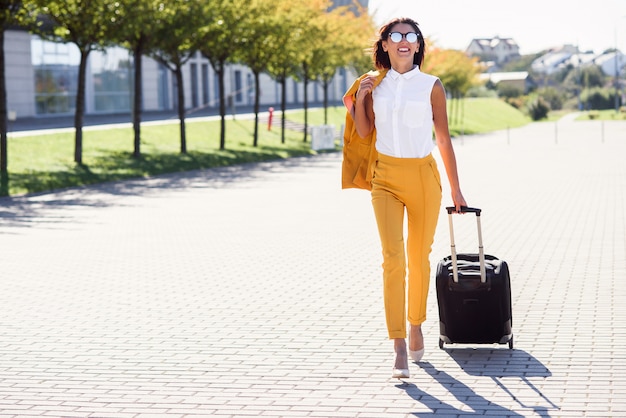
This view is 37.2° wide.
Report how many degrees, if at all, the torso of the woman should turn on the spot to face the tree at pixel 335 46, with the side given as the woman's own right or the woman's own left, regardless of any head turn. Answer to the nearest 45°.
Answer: approximately 180°

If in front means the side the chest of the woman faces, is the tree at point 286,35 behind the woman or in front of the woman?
behind

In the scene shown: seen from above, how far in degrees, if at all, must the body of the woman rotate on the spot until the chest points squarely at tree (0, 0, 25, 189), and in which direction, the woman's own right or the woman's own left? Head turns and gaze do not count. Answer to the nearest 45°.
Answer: approximately 135° to the woman's own right

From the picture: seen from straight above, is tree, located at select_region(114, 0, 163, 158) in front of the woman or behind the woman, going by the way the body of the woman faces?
behind

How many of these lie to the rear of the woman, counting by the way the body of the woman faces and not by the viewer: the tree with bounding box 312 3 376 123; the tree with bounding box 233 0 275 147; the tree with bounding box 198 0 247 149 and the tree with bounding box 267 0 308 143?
4

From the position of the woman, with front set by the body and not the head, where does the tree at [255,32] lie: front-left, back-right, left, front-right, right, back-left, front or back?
back

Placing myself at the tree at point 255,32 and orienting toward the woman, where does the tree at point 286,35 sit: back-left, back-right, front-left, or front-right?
back-left

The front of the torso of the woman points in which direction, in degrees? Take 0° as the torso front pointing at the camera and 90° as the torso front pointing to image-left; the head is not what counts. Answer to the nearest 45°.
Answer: approximately 0°
